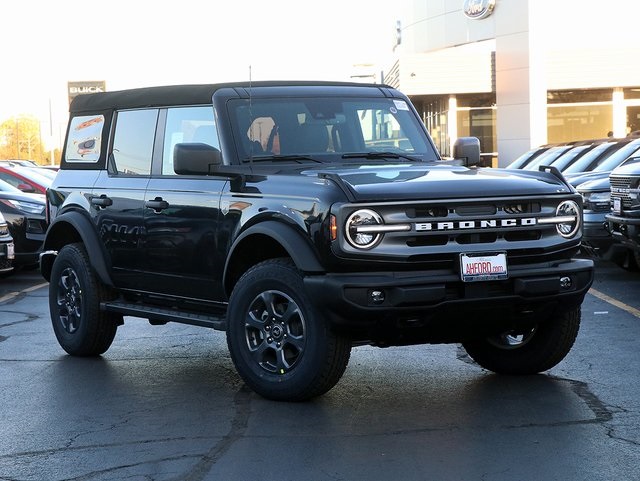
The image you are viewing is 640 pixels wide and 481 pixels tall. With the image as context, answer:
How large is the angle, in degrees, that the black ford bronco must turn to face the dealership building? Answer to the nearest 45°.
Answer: approximately 135° to its left

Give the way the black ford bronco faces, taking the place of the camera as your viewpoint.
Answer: facing the viewer and to the right of the viewer
